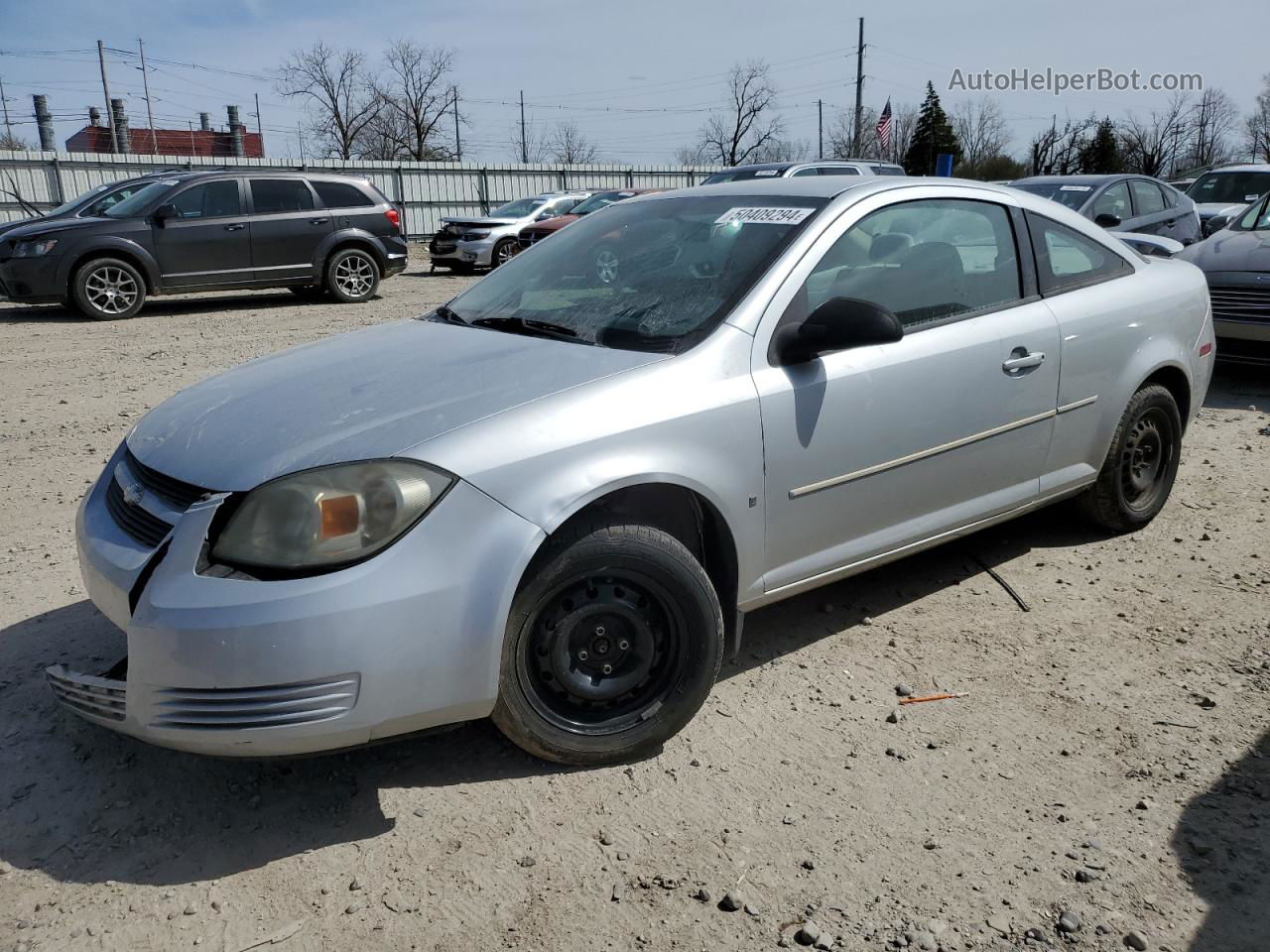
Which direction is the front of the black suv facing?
to the viewer's left

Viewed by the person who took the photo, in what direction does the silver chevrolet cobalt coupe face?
facing the viewer and to the left of the viewer

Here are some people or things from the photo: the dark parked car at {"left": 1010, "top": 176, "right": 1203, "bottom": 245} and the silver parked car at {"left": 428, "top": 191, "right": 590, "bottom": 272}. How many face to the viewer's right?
0

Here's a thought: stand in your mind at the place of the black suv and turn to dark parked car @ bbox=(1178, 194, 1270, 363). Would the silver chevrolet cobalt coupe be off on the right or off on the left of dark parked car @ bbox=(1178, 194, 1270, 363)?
right

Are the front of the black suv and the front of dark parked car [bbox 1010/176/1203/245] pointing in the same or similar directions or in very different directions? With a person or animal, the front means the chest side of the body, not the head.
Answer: same or similar directions

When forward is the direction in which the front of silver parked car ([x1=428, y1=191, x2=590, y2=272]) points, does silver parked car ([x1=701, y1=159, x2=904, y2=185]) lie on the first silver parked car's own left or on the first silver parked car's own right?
on the first silver parked car's own left

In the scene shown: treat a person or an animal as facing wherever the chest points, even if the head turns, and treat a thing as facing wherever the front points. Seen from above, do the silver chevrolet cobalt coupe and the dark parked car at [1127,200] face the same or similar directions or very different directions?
same or similar directions

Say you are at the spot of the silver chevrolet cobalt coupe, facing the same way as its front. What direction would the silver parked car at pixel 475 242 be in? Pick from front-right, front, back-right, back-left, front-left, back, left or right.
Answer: back-right

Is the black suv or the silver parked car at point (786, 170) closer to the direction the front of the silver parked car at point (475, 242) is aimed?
the black suv

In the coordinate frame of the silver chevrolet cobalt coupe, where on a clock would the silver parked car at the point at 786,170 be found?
The silver parked car is roughly at 5 o'clock from the silver chevrolet cobalt coupe.

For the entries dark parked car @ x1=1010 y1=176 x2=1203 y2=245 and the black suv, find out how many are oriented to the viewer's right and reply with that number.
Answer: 0

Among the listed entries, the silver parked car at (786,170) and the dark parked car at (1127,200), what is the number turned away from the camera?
0
